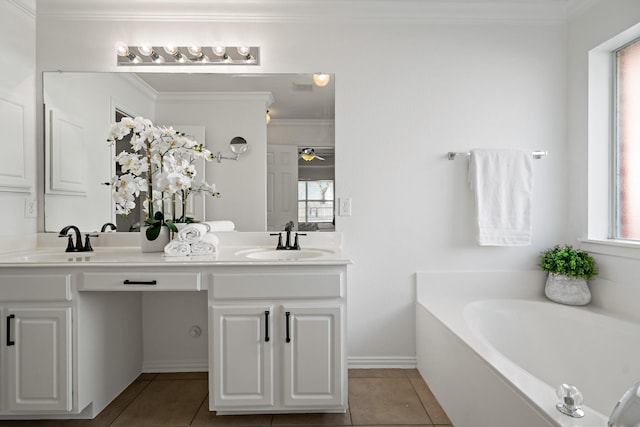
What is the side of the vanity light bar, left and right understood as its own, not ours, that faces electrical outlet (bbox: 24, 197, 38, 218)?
right

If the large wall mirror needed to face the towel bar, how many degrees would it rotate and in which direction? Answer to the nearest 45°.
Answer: approximately 90° to its left

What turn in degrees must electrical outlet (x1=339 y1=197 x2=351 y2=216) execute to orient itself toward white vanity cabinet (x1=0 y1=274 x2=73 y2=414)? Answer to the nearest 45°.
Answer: approximately 45° to its right

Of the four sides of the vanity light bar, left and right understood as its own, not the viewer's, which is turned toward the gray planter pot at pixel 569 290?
left

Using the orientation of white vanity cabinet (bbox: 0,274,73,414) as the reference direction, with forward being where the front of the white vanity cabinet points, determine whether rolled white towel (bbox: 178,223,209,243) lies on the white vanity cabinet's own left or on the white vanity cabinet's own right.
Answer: on the white vanity cabinet's own left

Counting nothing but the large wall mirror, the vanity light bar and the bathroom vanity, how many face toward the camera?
3

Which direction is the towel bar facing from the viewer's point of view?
toward the camera

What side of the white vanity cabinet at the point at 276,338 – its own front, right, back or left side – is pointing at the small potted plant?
left

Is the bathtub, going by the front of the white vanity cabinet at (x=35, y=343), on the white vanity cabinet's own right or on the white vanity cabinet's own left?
on the white vanity cabinet's own left

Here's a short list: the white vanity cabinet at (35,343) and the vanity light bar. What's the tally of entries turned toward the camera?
2

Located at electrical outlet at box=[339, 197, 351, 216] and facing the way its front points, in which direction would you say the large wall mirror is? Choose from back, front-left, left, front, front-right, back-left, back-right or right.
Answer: right

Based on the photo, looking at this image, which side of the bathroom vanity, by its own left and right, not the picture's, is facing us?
front

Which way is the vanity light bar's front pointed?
toward the camera
